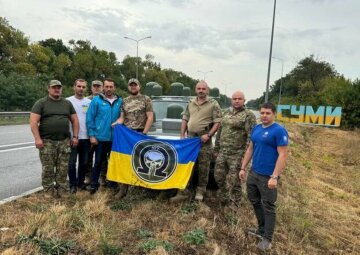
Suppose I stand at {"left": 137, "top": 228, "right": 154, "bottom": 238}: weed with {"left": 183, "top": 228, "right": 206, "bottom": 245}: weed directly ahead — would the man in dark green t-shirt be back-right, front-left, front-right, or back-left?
back-left

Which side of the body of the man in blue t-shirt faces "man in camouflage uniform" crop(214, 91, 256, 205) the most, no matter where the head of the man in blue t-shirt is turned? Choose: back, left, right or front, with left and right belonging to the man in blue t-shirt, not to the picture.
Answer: right

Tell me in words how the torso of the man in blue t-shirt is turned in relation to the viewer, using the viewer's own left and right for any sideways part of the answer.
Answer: facing the viewer and to the left of the viewer

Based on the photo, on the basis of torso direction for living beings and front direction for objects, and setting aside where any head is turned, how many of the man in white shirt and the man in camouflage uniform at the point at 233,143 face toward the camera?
2

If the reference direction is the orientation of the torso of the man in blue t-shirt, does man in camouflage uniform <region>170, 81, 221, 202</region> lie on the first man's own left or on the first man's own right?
on the first man's own right

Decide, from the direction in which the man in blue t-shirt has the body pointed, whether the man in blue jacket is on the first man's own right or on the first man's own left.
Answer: on the first man's own right

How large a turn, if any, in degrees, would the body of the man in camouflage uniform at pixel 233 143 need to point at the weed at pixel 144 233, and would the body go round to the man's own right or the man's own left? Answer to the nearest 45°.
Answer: approximately 45° to the man's own right

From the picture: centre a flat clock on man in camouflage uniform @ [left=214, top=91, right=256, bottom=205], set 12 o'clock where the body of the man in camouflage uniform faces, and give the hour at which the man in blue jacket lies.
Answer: The man in blue jacket is roughly at 3 o'clock from the man in camouflage uniform.

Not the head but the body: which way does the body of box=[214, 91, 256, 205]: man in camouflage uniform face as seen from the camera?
toward the camera

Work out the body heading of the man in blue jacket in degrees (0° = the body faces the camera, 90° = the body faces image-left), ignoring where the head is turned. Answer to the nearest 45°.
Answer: approximately 315°

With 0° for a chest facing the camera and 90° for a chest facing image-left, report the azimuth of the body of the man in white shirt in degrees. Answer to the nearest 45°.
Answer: approximately 0°

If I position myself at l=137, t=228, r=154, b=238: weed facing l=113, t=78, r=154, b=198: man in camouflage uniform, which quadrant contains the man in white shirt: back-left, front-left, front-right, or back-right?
front-left

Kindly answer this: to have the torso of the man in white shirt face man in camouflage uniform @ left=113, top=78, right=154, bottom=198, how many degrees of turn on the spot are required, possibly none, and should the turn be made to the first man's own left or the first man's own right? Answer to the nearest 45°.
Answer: approximately 90° to the first man's own left

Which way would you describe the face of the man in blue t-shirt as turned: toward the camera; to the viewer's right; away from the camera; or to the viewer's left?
toward the camera
